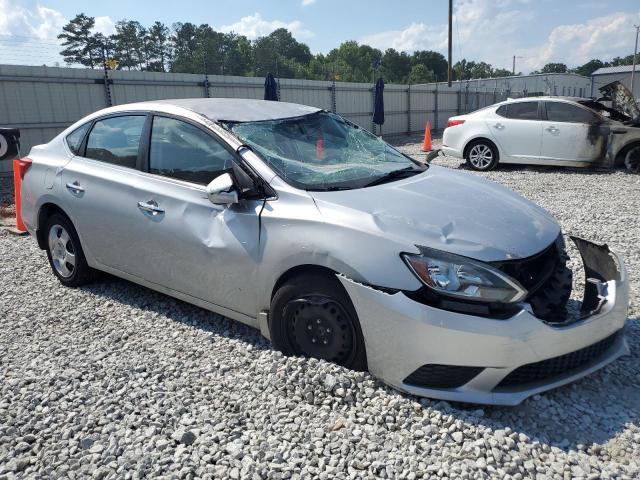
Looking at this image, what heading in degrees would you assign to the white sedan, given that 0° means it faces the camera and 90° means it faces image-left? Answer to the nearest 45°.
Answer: approximately 270°

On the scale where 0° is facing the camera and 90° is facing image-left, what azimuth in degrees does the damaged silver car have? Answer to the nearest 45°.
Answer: approximately 315°

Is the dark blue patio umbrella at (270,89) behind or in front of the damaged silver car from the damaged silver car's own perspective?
behind

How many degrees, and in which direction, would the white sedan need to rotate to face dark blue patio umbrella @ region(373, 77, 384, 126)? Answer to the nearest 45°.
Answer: approximately 135° to its left

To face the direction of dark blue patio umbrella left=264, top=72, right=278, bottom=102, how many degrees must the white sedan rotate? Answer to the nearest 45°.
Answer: approximately 180°

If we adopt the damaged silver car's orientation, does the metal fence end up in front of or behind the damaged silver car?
behind

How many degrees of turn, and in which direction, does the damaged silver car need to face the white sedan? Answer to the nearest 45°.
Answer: approximately 90° to its left

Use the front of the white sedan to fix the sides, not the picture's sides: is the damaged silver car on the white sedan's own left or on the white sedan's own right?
on the white sedan's own right

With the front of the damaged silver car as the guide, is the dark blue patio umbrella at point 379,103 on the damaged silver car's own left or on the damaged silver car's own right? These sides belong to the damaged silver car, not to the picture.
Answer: on the damaged silver car's own left
